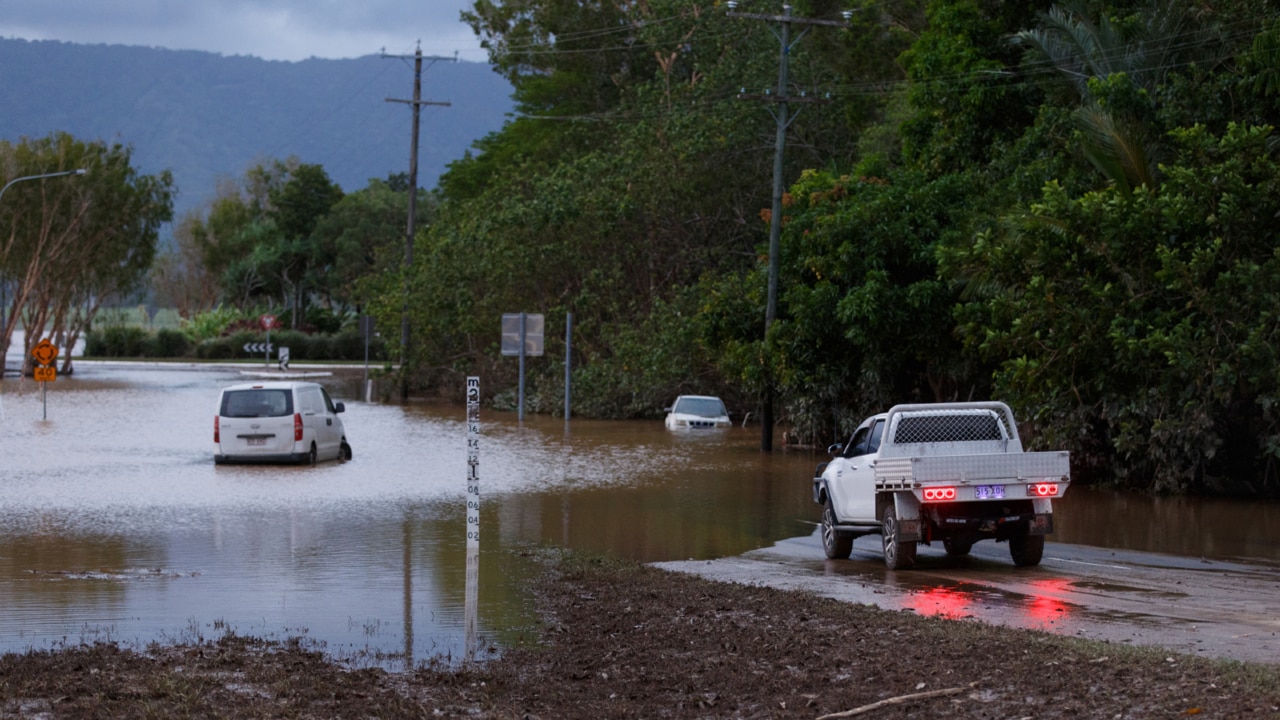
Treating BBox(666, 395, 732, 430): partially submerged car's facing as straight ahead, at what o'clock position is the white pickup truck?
The white pickup truck is roughly at 12 o'clock from the partially submerged car.

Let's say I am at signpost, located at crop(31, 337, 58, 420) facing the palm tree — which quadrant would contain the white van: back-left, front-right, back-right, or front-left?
front-right

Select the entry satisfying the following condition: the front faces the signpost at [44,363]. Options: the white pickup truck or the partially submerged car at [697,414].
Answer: the white pickup truck

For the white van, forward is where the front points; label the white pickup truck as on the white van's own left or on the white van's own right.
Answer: on the white van's own right

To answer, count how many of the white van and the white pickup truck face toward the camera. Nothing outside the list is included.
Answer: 0

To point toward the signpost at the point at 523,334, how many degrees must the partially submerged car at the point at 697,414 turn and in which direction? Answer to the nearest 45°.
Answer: approximately 135° to its right

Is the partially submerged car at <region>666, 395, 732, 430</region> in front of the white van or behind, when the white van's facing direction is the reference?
in front

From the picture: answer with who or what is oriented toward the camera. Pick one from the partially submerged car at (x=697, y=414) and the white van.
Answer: the partially submerged car

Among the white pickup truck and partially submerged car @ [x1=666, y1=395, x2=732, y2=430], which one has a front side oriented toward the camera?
the partially submerged car

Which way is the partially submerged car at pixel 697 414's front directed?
toward the camera

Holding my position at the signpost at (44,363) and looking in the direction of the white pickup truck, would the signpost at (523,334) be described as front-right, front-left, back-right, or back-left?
front-left

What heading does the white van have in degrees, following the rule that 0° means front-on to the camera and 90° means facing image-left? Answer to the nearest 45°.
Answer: approximately 225°

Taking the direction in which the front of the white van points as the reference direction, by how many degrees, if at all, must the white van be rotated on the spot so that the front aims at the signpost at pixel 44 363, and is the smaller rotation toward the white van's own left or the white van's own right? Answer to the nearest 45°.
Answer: approximately 45° to the white van's own left

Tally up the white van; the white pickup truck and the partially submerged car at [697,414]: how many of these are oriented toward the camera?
1

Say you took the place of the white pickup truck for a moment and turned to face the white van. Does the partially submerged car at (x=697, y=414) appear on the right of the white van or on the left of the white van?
right

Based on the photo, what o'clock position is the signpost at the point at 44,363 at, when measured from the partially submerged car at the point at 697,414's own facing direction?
The signpost is roughly at 3 o'clock from the partially submerged car.

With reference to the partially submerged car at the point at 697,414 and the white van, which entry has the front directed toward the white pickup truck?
the partially submerged car

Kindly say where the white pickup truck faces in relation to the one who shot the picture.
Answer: facing away from the viewer and to the left of the viewer

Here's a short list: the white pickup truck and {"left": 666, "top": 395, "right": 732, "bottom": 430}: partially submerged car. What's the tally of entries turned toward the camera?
1
